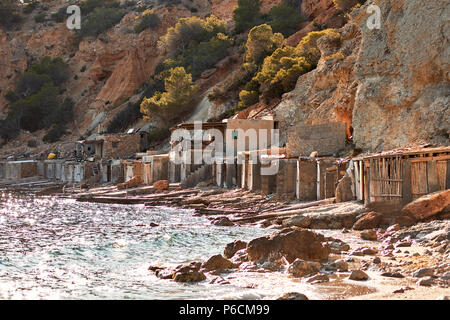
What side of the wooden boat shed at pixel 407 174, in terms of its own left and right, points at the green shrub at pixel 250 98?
right

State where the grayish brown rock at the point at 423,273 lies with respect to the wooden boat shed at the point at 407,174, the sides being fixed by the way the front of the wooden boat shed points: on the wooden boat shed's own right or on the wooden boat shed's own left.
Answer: on the wooden boat shed's own left

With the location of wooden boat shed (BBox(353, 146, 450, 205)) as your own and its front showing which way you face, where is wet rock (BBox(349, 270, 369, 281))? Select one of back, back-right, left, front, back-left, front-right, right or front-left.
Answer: front-left

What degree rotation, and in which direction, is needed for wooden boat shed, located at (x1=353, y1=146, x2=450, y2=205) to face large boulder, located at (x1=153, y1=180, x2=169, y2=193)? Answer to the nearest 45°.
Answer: approximately 90° to its right

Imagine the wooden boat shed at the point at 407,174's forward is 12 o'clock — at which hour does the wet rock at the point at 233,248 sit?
The wet rock is roughly at 12 o'clock from the wooden boat shed.

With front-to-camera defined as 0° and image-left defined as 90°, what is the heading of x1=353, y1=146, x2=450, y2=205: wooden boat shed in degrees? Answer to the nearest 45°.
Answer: approximately 45°

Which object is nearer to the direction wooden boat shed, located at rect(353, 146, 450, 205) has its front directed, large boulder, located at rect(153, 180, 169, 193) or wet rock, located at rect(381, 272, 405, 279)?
the wet rock

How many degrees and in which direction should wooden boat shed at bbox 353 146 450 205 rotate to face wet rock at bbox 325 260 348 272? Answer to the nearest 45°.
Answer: approximately 45° to its left

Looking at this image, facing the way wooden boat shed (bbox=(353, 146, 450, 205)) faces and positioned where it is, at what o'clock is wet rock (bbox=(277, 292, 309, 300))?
The wet rock is roughly at 11 o'clock from the wooden boat shed.

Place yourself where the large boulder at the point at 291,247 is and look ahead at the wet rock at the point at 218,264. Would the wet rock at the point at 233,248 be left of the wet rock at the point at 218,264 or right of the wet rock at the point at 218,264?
right
